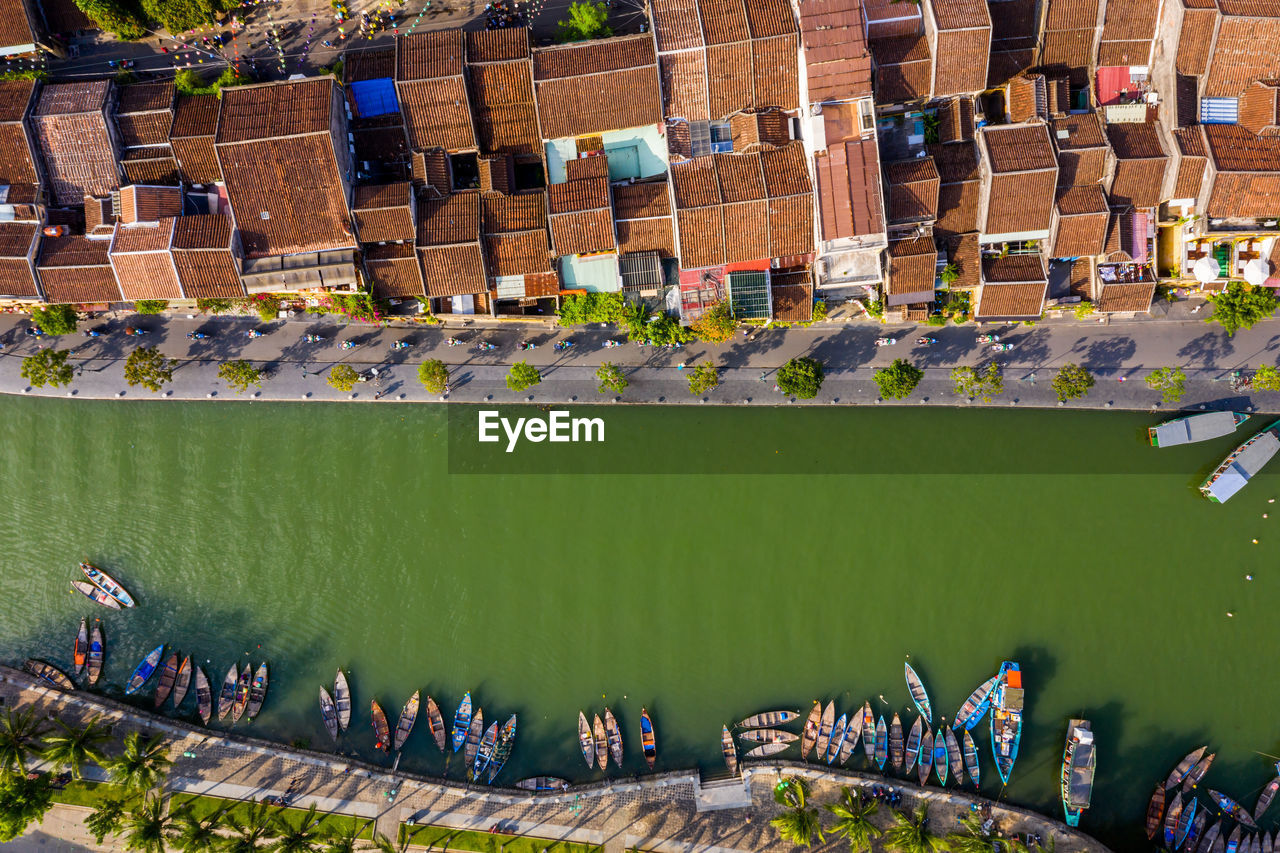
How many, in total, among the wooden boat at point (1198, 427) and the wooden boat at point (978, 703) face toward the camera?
0

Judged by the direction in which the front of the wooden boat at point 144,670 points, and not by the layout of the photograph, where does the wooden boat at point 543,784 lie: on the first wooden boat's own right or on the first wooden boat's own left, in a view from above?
on the first wooden boat's own right

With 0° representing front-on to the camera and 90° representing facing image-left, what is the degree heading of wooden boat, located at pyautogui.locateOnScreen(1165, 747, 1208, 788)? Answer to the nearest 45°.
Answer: approximately 225°

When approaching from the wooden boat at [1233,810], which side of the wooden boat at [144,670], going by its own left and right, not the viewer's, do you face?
right

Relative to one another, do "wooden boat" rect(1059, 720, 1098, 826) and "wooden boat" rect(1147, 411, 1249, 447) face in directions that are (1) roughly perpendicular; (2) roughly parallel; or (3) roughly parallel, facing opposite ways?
roughly perpendicular

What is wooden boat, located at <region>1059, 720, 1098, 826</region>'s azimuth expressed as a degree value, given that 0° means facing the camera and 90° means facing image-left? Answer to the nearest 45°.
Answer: approximately 0°
